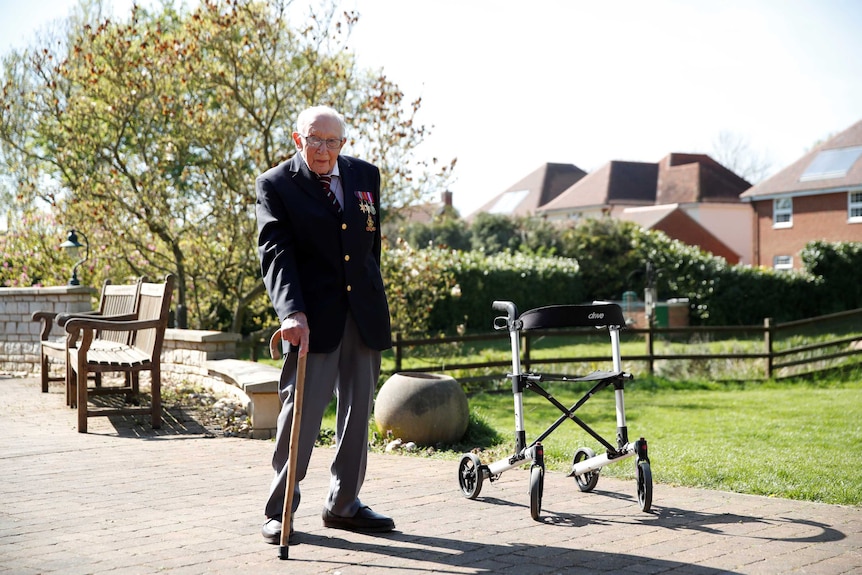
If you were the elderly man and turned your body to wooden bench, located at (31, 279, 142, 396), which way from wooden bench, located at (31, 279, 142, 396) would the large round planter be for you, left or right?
right

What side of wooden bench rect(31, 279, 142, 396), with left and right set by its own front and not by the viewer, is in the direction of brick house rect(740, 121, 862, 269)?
back

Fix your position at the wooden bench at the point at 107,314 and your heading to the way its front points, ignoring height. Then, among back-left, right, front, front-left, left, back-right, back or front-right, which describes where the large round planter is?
left

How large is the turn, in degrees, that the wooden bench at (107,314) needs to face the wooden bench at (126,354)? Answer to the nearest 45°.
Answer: approximately 45° to its left

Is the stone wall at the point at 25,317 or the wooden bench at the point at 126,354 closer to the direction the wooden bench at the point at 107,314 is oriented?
the wooden bench

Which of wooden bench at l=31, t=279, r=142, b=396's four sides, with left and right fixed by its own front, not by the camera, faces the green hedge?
back

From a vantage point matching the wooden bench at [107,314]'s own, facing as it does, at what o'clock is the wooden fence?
The wooden fence is roughly at 7 o'clock from the wooden bench.

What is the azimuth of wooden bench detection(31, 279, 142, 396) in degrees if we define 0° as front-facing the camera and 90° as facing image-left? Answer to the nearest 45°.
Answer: approximately 45°

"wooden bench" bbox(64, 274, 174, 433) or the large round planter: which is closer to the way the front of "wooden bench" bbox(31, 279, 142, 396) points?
the wooden bench
